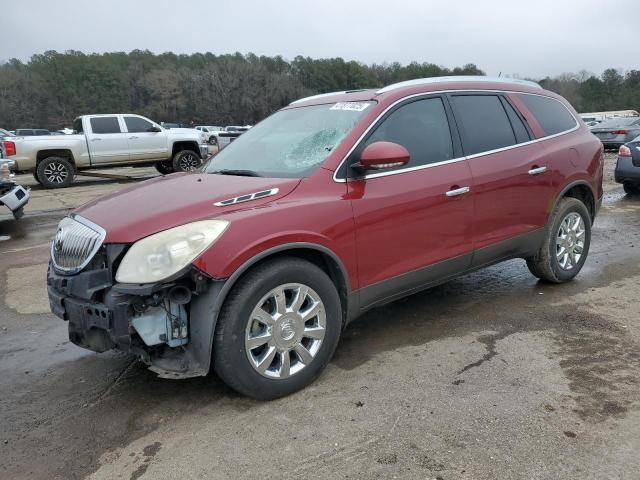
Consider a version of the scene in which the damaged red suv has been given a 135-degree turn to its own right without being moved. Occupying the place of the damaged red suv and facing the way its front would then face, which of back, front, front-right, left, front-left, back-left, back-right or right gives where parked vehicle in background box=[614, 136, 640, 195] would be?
front-right

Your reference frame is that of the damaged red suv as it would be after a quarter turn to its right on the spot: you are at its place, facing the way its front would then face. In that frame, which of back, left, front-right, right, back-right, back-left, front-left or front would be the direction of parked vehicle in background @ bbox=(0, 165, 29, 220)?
front

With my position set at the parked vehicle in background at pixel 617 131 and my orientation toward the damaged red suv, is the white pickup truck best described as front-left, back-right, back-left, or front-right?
front-right

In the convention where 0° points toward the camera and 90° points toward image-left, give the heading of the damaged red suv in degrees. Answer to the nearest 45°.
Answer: approximately 45°

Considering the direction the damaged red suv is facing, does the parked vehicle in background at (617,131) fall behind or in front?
behind

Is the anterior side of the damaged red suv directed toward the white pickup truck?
no
